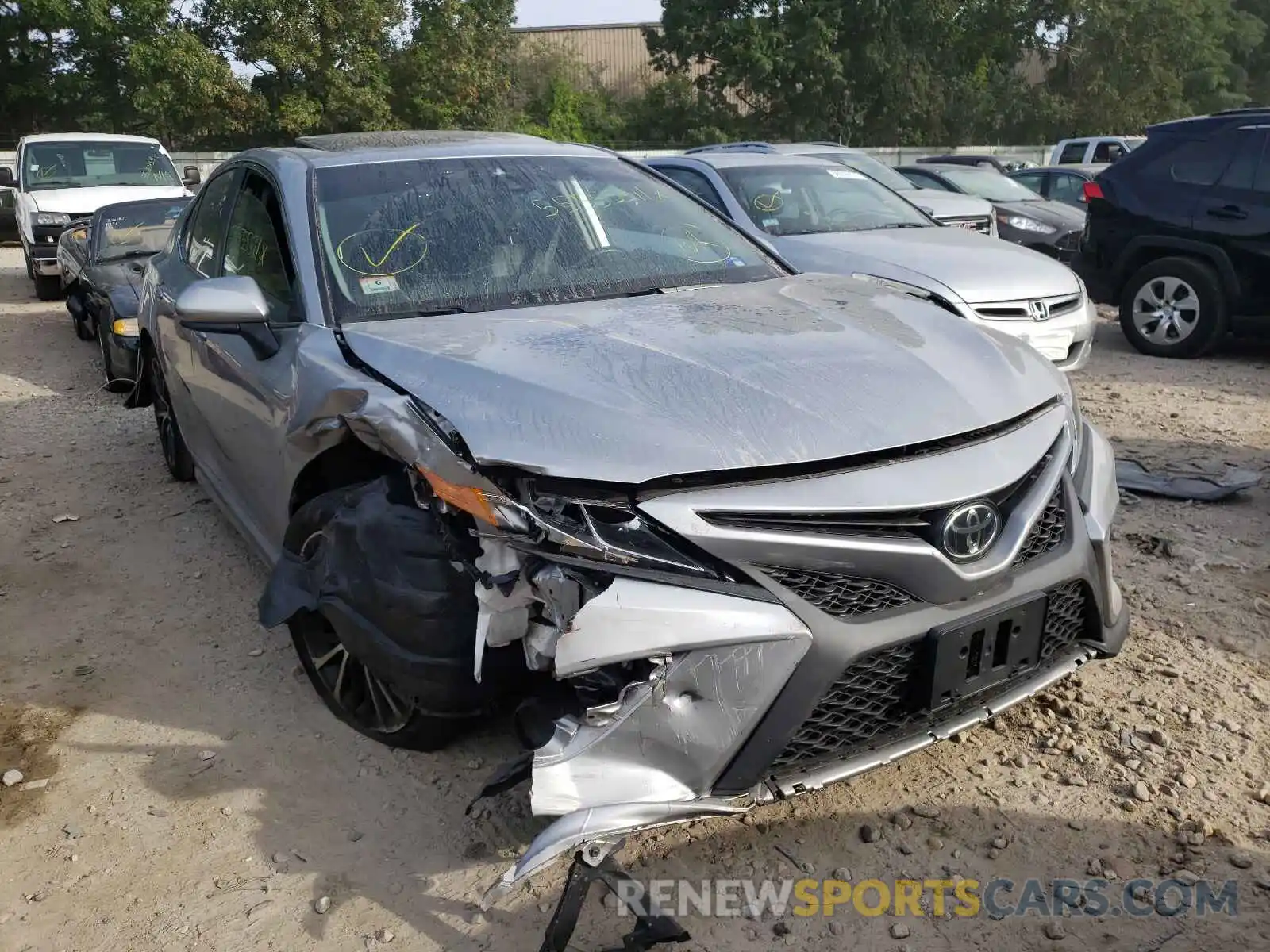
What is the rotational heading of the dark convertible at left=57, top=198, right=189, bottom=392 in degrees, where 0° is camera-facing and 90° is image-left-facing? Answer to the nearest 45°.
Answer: approximately 315°

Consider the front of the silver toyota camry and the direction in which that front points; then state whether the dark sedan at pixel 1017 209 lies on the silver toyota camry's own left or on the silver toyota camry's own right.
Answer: on the silver toyota camry's own left

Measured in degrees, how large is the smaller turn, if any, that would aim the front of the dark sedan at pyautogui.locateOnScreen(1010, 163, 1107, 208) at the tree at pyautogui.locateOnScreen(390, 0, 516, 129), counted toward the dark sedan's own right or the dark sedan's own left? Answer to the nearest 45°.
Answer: approximately 180°

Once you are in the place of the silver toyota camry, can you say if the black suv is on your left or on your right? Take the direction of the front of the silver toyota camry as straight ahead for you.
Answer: on your left

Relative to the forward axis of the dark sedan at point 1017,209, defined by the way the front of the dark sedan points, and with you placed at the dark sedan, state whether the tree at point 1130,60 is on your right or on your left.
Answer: on your left

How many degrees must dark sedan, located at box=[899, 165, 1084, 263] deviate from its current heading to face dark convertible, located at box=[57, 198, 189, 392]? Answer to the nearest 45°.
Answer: approximately 90° to its right

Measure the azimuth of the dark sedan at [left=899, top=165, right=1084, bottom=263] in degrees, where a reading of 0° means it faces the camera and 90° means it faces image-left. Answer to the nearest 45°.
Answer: approximately 315°

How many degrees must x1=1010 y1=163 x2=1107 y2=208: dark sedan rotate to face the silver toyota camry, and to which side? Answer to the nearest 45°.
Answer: approximately 45° to its right
